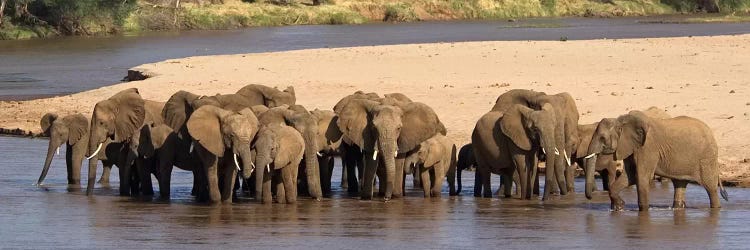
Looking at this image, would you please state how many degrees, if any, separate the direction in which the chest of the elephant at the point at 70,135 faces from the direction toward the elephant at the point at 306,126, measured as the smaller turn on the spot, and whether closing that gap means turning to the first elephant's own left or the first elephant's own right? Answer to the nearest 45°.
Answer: approximately 90° to the first elephant's own left

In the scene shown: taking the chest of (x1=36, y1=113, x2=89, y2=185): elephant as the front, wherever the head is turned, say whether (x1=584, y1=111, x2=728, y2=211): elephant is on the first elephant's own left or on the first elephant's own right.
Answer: on the first elephant's own left

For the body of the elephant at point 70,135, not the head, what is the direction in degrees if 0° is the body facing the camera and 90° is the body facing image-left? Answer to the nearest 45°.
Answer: approximately 45°

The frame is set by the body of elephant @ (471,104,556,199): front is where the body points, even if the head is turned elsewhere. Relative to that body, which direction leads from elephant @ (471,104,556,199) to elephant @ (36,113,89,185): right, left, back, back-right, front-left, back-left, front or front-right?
back-right

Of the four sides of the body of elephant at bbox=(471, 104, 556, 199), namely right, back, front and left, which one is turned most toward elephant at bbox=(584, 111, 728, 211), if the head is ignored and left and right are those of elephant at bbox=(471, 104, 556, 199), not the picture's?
front

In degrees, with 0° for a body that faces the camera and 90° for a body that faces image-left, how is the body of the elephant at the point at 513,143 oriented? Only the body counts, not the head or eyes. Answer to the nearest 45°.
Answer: approximately 315°

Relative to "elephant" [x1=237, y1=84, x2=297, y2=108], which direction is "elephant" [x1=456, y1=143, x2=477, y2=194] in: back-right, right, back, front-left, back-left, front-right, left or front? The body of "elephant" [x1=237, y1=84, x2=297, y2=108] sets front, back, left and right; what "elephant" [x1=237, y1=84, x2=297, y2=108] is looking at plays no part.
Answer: front

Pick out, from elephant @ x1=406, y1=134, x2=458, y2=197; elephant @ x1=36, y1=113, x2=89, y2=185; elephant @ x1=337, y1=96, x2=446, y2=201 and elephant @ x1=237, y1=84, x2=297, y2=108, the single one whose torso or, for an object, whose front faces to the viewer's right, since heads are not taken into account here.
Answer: elephant @ x1=237, y1=84, x2=297, y2=108

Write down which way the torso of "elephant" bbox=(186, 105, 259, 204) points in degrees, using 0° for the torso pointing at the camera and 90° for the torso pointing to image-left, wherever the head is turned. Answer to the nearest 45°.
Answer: approximately 315°

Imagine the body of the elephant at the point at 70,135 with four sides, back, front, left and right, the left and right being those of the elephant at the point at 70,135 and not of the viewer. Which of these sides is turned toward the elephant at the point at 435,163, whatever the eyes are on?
left

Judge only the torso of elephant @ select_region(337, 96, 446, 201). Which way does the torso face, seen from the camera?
toward the camera

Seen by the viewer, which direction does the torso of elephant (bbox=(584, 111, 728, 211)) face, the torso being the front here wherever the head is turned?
to the viewer's left

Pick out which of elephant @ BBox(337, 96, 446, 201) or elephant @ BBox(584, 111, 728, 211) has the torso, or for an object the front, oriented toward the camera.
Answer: elephant @ BBox(337, 96, 446, 201)

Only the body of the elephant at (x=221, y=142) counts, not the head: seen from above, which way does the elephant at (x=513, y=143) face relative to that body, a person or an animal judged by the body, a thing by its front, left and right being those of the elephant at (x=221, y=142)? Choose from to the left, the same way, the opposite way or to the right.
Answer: the same way

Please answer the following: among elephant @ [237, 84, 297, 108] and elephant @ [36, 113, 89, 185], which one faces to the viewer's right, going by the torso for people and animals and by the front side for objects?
elephant @ [237, 84, 297, 108]

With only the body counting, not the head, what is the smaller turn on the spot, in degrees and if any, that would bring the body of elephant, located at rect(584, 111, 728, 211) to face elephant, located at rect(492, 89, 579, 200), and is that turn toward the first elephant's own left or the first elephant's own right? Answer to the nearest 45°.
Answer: approximately 45° to the first elephant's own right
